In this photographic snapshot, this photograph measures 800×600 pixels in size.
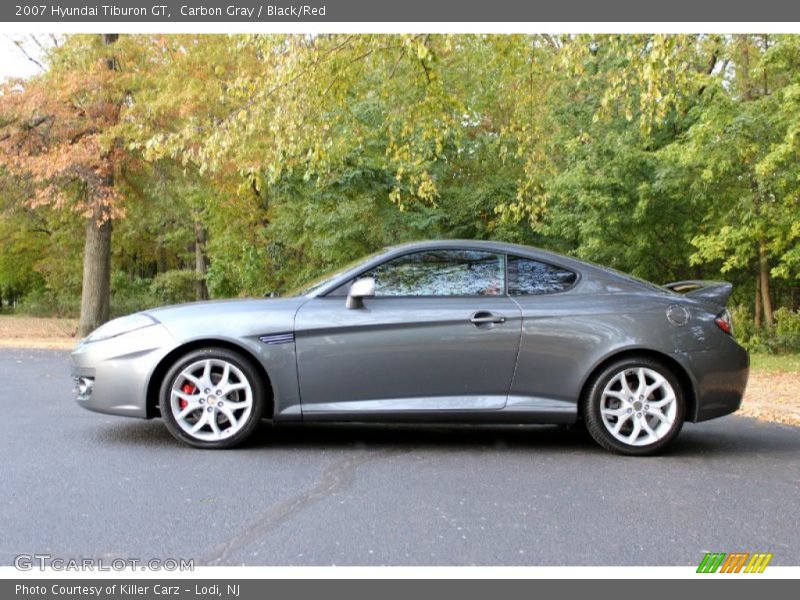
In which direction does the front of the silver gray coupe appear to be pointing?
to the viewer's left

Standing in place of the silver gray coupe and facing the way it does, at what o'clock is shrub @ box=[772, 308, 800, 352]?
The shrub is roughly at 4 o'clock from the silver gray coupe.

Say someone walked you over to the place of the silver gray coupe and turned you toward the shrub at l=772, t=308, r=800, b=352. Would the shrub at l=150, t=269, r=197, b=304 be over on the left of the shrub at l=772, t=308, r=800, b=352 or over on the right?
left

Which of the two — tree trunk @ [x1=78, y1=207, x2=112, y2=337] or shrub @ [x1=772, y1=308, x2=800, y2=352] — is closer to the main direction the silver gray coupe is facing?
the tree trunk

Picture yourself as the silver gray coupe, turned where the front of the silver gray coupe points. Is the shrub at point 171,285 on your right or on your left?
on your right

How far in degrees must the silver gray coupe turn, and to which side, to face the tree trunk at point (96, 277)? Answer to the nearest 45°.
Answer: approximately 45° to its right
